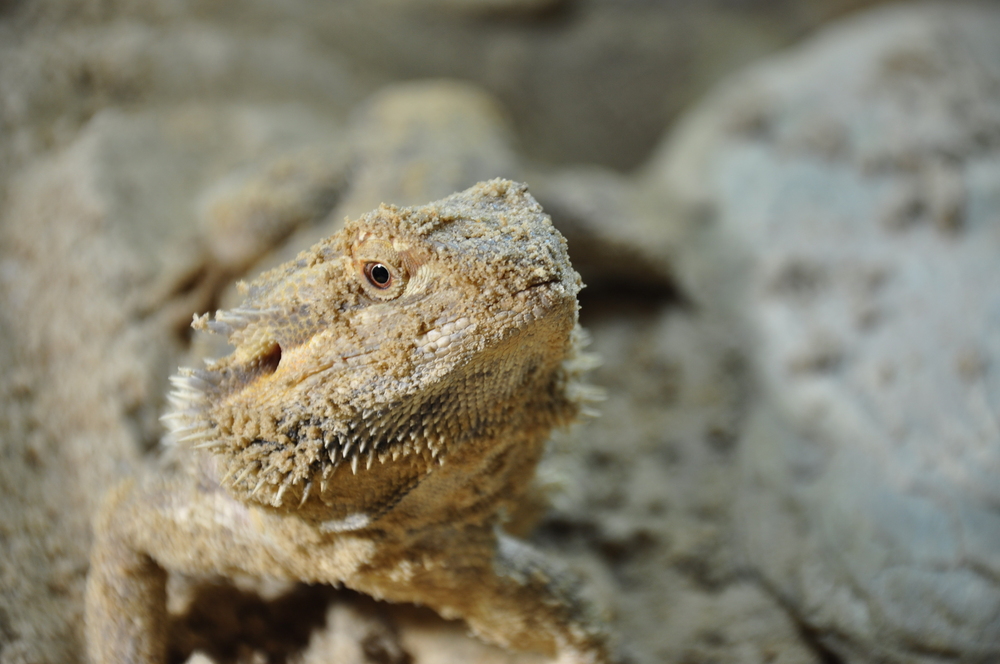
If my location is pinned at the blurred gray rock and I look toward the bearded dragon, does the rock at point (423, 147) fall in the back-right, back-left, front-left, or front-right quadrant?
front-right

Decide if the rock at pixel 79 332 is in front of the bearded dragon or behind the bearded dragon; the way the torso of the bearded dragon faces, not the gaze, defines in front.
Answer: behind

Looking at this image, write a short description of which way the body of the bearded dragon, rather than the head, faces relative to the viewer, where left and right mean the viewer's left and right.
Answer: facing the viewer and to the right of the viewer
